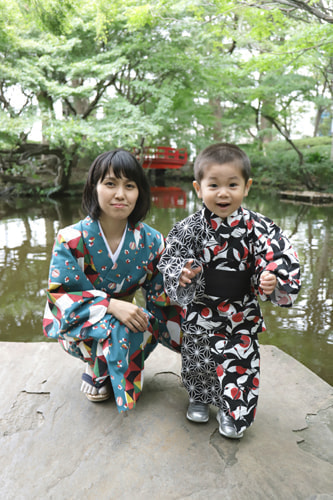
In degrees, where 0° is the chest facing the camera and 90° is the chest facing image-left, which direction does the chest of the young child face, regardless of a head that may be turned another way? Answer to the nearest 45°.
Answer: approximately 0°

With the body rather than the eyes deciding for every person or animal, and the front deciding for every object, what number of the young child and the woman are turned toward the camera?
2

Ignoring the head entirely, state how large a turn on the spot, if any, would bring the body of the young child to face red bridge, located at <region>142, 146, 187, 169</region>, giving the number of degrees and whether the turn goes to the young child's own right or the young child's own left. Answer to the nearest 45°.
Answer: approximately 180°
